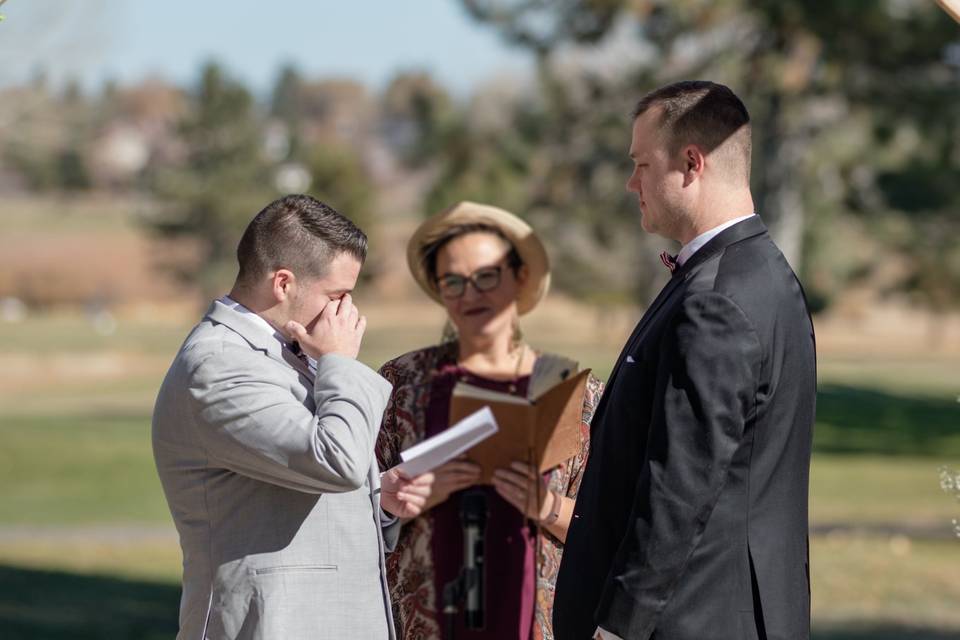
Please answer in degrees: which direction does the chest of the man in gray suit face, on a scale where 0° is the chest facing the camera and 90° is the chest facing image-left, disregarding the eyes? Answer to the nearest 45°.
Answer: approximately 270°

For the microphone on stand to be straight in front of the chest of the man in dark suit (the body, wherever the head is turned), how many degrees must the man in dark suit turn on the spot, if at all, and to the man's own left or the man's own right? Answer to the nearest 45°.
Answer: approximately 45° to the man's own right

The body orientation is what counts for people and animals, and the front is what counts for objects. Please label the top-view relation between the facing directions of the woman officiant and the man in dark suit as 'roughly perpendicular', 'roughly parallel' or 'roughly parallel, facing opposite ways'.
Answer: roughly perpendicular

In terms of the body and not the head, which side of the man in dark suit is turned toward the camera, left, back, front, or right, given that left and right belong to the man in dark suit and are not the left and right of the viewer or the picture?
left

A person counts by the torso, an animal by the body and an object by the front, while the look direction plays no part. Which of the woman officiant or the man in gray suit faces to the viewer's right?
the man in gray suit

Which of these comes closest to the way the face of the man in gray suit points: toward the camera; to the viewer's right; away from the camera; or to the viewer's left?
to the viewer's right

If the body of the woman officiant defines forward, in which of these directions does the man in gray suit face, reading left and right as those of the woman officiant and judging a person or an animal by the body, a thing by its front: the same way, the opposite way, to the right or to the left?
to the left

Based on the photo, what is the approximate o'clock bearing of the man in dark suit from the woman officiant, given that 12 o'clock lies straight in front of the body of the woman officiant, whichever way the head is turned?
The man in dark suit is roughly at 11 o'clock from the woman officiant.

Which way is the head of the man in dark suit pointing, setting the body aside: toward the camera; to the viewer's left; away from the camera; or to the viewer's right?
to the viewer's left

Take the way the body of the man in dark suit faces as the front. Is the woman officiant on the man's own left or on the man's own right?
on the man's own right
